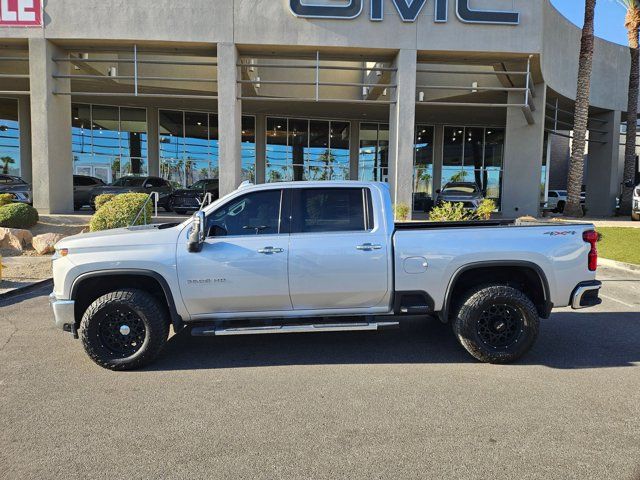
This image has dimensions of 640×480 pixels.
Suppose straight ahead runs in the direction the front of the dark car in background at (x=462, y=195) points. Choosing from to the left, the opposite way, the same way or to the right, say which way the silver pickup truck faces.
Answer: to the right

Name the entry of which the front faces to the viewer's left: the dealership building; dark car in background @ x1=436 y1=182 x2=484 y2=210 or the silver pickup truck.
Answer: the silver pickup truck

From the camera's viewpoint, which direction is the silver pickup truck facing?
to the viewer's left

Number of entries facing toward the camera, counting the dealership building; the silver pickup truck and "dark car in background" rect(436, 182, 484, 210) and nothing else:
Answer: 2

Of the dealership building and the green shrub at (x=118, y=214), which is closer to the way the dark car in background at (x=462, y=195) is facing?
the green shrub

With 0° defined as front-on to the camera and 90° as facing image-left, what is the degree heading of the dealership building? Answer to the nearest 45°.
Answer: approximately 0°

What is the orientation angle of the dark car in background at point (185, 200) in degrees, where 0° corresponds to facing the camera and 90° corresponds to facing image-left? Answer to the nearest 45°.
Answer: approximately 45°

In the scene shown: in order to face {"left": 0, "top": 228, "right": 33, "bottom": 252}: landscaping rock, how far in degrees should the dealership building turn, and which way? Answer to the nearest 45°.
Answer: approximately 45° to its right

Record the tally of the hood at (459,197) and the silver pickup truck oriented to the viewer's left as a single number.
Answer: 1

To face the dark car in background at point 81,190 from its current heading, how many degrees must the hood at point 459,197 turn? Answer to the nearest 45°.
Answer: approximately 90° to its right

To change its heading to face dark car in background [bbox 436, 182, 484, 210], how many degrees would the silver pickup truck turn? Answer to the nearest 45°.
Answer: approximately 90° to its right

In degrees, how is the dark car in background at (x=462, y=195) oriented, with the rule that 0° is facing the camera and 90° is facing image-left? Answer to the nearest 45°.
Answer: approximately 0°
